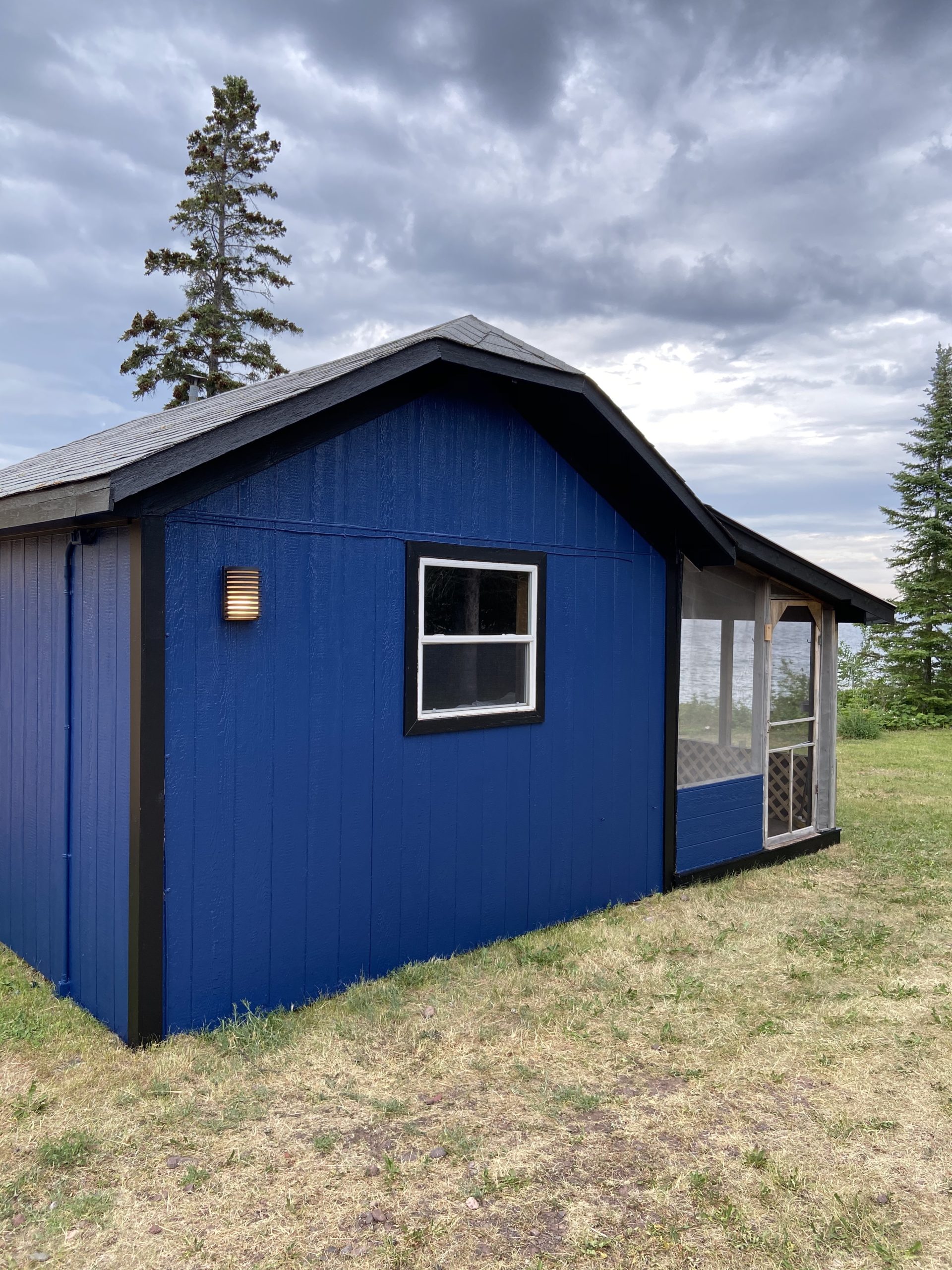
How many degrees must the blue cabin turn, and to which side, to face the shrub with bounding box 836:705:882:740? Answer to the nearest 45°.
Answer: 0° — it already faces it

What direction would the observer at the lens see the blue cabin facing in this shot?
facing away from the viewer and to the right of the viewer

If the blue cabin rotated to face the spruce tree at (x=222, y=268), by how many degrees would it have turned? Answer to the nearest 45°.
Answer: approximately 45° to its left

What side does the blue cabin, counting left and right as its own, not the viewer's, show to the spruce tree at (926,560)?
front

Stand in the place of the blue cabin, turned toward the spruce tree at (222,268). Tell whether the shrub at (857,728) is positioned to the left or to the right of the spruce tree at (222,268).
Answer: right

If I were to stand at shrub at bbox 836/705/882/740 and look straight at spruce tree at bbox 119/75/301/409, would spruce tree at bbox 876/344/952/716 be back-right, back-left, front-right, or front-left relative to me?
back-right
